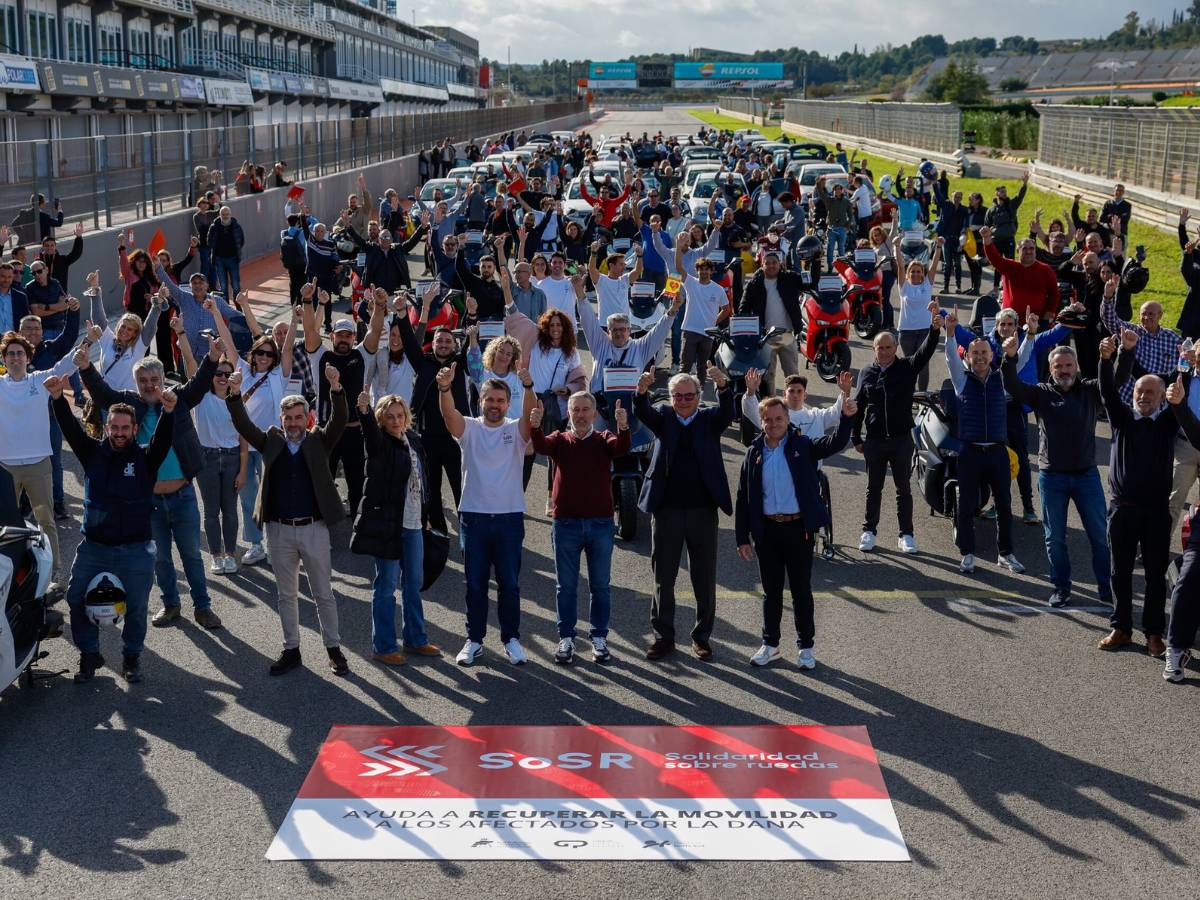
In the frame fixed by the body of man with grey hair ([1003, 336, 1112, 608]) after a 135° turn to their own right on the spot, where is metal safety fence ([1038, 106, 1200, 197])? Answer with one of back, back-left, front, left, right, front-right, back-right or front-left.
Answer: front-right

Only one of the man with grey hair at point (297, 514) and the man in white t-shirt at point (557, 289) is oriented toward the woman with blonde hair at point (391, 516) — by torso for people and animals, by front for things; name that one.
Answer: the man in white t-shirt

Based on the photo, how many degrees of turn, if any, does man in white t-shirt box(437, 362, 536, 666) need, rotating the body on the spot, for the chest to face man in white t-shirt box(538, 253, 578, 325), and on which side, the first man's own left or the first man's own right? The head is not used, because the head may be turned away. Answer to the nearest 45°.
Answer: approximately 180°

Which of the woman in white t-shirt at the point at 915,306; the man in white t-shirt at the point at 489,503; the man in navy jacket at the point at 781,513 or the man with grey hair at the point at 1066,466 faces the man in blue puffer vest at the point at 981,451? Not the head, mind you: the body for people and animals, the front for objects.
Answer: the woman in white t-shirt

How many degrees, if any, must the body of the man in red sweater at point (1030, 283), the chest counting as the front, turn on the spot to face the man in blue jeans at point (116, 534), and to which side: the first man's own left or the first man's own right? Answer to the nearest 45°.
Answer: approximately 45° to the first man's own right

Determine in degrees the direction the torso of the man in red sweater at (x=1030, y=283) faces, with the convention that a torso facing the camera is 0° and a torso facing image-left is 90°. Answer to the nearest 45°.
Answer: approximately 0°
